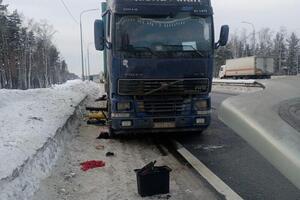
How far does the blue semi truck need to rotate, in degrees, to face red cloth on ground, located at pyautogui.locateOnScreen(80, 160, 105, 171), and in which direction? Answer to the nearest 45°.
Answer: approximately 45° to its right

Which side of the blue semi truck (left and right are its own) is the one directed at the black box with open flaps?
front

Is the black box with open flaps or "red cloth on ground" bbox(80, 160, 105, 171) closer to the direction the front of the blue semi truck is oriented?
the black box with open flaps

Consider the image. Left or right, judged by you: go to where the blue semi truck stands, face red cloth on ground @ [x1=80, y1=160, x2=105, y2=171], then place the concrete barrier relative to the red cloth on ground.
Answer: left

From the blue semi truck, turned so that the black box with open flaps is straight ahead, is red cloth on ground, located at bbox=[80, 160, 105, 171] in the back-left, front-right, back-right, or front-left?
front-right

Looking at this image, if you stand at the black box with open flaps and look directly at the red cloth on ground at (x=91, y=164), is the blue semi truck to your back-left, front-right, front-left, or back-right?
front-right

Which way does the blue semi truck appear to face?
toward the camera
